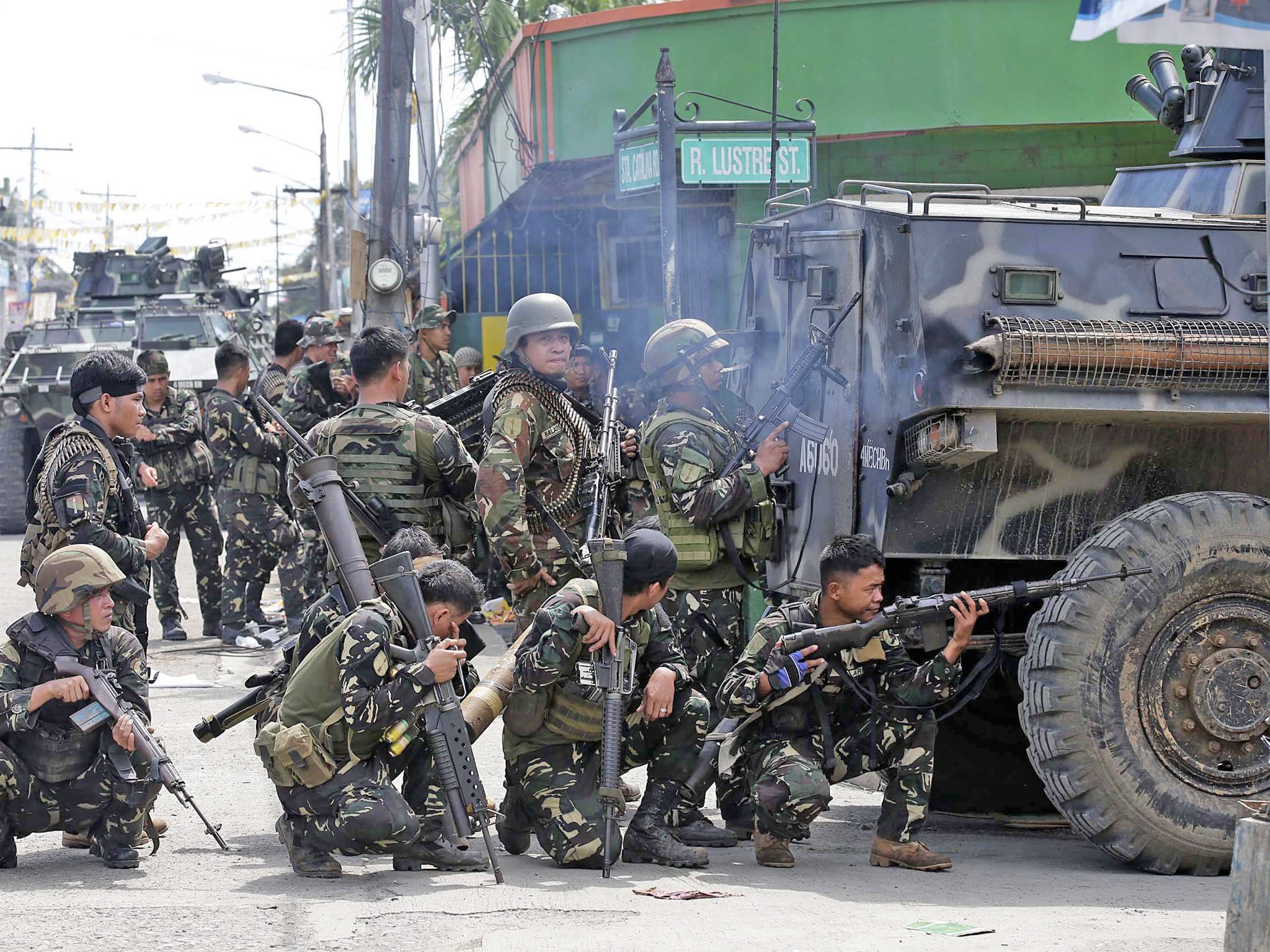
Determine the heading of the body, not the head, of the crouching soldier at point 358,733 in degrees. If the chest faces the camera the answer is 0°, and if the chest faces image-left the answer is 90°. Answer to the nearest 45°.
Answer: approximately 270°

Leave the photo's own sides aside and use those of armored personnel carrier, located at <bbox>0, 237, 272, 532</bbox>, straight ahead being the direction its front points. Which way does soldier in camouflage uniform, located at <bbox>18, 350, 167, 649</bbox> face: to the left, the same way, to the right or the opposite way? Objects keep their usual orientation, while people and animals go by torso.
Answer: to the left

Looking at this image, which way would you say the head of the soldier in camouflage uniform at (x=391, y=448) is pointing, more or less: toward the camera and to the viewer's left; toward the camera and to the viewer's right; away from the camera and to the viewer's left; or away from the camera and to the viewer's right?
away from the camera and to the viewer's right

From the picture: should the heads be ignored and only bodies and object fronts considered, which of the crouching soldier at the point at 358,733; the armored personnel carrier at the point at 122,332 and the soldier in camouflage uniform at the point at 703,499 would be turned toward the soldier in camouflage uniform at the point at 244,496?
the armored personnel carrier

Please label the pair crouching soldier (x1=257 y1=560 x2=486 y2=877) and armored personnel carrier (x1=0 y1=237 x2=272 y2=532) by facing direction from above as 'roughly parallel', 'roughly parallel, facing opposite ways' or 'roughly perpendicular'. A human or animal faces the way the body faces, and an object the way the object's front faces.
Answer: roughly perpendicular

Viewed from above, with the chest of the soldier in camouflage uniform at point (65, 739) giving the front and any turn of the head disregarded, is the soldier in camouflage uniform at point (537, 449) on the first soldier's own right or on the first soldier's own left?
on the first soldier's own left

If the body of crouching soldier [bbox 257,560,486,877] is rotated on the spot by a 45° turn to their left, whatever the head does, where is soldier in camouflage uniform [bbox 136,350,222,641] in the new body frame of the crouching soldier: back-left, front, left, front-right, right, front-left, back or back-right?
front-left

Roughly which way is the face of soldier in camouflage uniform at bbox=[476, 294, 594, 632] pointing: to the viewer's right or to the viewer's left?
to the viewer's right

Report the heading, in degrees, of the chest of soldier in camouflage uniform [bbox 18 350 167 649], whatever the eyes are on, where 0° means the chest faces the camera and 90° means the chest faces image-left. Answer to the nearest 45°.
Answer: approximately 270°

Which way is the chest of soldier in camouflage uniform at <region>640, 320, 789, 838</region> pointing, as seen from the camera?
to the viewer's right

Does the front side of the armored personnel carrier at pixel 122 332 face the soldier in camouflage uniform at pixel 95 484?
yes

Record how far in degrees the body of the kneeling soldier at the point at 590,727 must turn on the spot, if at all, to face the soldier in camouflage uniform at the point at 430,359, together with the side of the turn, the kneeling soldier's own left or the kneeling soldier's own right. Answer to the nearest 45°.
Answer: approximately 135° to the kneeling soldier's own left
